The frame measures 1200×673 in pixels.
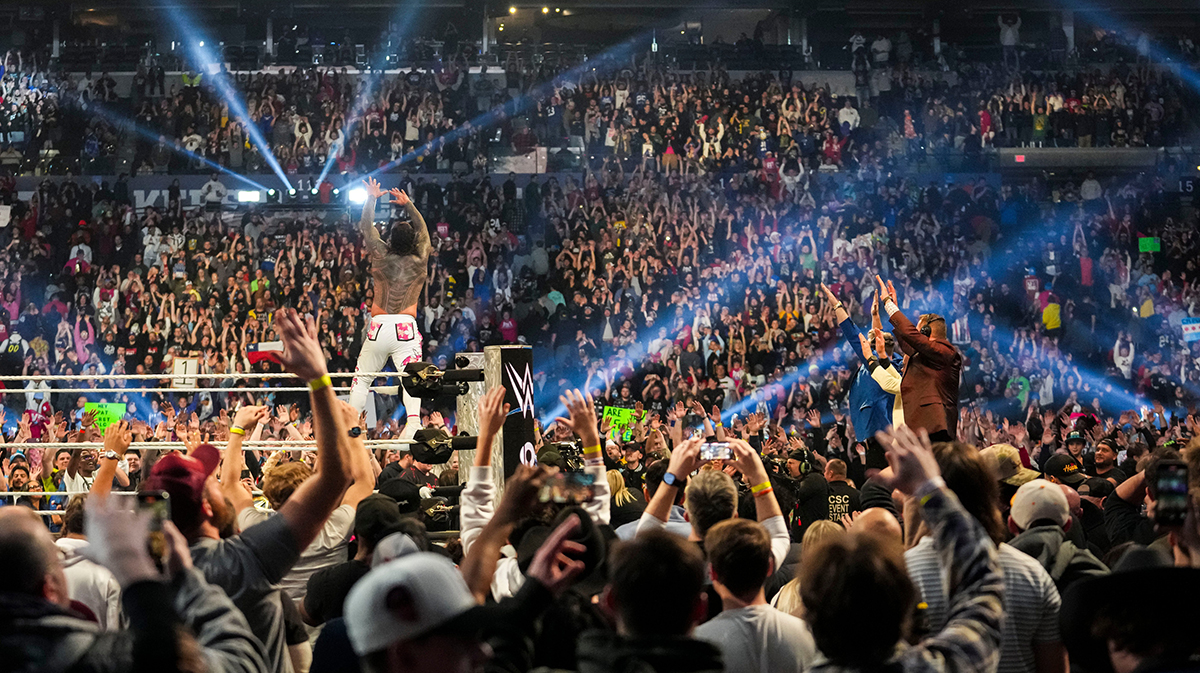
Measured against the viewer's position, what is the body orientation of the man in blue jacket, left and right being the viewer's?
facing away from the viewer and to the left of the viewer

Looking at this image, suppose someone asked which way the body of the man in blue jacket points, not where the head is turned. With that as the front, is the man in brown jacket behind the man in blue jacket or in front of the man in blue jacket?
behind
